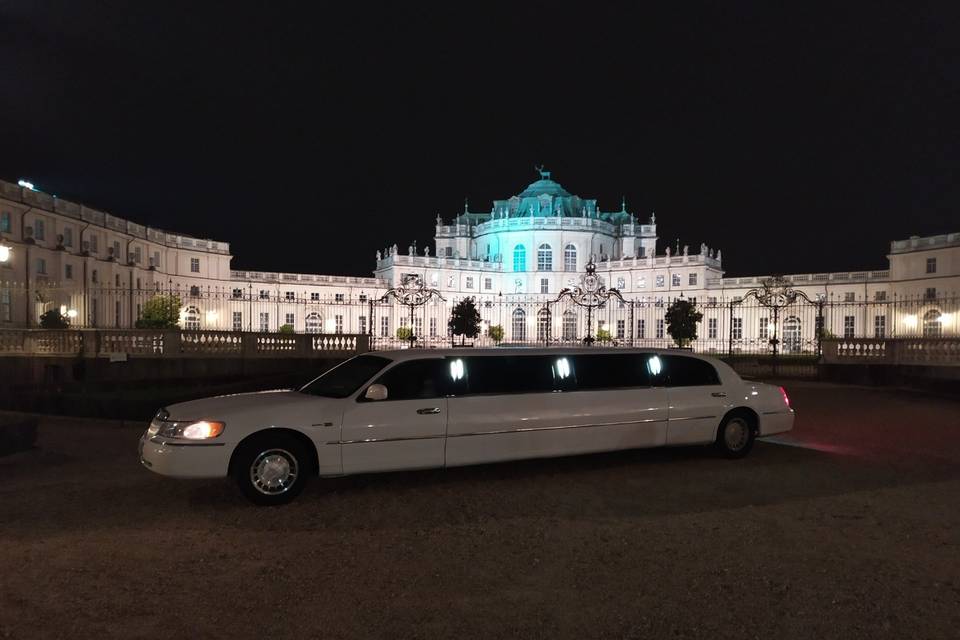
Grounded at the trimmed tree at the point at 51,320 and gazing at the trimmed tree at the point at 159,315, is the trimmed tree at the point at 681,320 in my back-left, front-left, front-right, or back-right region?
front-right

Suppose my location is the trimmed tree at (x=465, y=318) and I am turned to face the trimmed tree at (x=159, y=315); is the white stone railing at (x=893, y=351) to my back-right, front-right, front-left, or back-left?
back-left

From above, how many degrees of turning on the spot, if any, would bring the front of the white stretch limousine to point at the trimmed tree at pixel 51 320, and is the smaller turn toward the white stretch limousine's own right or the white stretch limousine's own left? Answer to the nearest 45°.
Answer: approximately 90° to the white stretch limousine's own right

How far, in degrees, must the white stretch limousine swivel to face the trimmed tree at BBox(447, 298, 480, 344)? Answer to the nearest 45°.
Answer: approximately 135° to its right

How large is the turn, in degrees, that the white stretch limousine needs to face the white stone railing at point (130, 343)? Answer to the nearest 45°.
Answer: approximately 90° to its right

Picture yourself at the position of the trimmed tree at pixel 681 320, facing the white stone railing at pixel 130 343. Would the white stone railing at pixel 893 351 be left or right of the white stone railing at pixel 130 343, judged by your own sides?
left

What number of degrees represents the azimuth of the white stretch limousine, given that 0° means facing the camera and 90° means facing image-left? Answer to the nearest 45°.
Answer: approximately 45°

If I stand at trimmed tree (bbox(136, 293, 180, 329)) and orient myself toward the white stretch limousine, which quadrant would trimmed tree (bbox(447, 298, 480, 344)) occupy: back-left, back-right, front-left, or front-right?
front-left

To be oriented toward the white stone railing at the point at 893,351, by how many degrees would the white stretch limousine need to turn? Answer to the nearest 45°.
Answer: approximately 180°

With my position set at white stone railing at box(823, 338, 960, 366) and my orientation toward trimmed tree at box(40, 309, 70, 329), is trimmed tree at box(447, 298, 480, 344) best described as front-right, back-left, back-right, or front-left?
front-right
